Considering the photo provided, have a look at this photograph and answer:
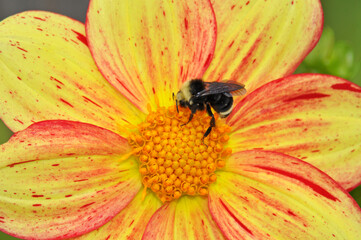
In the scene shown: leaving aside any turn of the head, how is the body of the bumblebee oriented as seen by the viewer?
to the viewer's left
